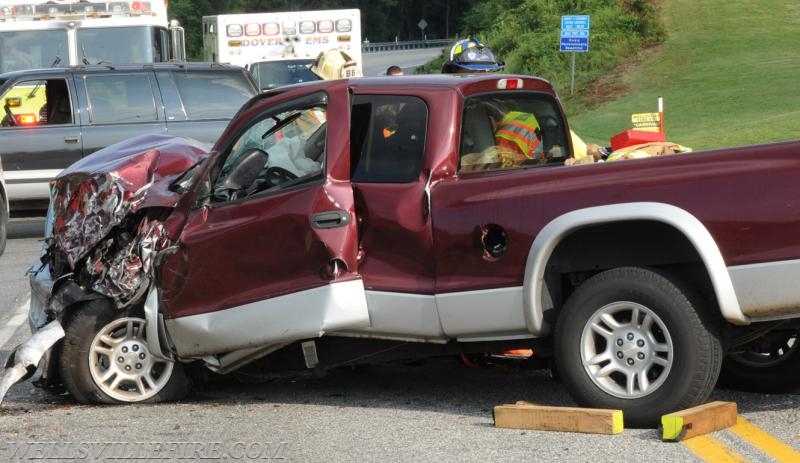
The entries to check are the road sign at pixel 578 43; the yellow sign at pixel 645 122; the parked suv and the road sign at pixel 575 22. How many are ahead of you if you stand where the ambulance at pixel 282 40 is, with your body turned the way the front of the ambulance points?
2

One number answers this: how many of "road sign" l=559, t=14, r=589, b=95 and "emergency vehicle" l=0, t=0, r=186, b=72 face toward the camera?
2

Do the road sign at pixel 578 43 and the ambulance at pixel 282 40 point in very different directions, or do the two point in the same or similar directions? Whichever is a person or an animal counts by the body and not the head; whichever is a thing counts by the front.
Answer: same or similar directions

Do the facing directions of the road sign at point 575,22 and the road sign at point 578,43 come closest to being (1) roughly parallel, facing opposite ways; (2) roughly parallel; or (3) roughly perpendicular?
roughly parallel

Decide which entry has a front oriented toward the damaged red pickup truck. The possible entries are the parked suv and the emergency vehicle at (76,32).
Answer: the emergency vehicle

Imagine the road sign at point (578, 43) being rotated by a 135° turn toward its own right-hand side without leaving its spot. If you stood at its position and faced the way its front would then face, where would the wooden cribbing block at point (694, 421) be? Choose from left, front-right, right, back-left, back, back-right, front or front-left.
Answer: back-left

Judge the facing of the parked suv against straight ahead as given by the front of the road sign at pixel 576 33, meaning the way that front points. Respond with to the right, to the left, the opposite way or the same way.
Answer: to the right

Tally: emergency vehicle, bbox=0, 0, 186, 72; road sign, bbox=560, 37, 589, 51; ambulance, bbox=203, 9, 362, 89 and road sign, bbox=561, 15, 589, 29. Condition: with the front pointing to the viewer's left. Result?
0

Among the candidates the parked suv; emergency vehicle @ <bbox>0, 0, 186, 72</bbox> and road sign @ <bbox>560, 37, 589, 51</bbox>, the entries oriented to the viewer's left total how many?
1

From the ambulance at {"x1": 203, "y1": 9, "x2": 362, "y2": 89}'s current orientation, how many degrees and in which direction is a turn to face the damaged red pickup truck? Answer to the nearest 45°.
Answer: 0° — it already faces it

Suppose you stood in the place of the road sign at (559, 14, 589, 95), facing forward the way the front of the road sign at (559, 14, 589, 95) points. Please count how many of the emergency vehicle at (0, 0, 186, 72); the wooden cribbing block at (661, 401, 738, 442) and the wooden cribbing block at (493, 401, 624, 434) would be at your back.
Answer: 0

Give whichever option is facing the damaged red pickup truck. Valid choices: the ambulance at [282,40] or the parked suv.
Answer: the ambulance

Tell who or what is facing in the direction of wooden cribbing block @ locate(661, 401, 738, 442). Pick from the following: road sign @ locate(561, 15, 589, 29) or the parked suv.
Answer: the road sign

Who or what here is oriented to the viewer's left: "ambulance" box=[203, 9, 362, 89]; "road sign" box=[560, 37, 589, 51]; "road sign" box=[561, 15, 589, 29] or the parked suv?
the parked suv

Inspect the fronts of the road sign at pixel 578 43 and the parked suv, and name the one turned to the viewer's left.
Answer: the parked suv

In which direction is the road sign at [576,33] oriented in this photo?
toward the camera

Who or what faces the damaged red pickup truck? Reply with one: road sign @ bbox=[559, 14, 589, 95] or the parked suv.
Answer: the road sign

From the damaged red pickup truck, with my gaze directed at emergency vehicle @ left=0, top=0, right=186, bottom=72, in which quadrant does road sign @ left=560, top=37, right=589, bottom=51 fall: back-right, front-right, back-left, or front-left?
front-right

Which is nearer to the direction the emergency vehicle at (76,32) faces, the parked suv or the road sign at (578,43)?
the parked suv

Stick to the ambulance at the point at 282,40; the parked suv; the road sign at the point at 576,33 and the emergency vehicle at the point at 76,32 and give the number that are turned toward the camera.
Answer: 3

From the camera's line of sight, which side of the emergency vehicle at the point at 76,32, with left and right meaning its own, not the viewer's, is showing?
front

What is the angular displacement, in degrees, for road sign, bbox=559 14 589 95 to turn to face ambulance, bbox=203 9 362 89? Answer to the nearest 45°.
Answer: approximately 45° to its right

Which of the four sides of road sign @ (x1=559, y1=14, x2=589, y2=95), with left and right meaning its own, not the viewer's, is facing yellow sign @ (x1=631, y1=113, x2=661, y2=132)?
front

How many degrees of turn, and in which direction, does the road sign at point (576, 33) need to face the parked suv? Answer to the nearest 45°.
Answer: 0° — it already faces it
